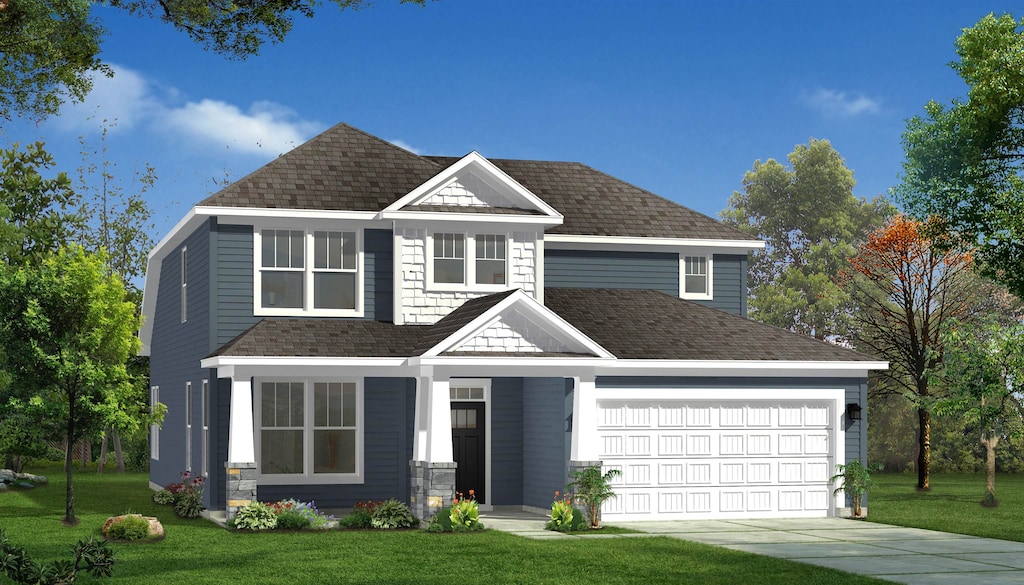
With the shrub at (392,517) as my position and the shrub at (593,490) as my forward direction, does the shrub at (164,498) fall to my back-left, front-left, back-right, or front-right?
back-left

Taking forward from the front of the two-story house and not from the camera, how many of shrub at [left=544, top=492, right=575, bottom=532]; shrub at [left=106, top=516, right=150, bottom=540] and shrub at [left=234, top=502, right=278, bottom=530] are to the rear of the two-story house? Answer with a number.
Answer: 0

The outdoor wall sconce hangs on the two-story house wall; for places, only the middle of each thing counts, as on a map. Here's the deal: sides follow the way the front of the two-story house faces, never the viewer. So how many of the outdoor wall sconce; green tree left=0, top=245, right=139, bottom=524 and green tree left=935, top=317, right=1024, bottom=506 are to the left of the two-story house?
2

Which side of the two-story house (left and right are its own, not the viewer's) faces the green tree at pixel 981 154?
left

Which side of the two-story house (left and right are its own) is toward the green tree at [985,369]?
left

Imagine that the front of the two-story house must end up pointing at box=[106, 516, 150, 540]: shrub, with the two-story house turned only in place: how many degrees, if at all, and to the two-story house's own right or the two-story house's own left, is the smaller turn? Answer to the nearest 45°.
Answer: approximately 45° to the two-story house's own right

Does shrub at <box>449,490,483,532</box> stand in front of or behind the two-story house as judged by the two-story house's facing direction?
in front

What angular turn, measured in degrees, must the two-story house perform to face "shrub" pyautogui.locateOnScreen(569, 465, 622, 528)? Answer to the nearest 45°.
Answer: approximately 45° to its left

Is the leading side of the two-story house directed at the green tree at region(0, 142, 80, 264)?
no

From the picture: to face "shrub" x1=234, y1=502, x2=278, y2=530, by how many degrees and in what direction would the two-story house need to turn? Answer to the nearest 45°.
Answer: approximately 45° to its right

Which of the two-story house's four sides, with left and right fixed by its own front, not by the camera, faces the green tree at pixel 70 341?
right

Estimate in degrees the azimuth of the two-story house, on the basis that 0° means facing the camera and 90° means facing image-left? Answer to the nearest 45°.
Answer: approximately 0°

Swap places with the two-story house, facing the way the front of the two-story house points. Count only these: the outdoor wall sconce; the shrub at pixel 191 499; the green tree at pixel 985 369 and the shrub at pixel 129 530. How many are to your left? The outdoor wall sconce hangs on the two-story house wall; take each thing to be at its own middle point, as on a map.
2
